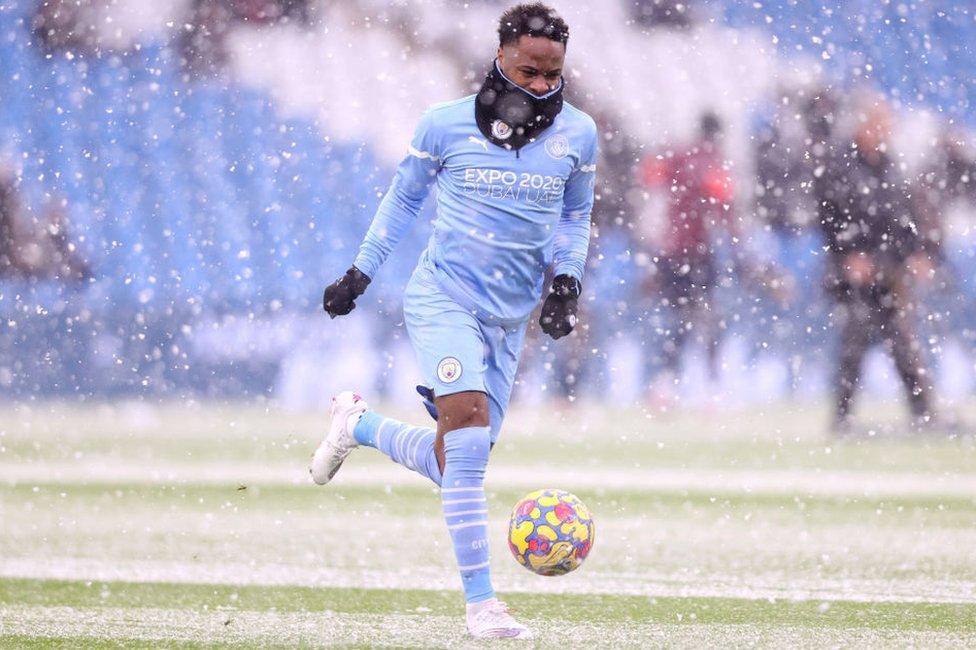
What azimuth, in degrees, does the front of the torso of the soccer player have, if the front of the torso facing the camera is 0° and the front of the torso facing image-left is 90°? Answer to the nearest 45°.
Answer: approximately 315°

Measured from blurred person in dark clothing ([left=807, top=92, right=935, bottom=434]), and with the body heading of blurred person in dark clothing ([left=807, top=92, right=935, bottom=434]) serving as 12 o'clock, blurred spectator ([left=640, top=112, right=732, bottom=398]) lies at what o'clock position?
blurred spectator ([left=640, top=112, right=732, bottom=398]) is roughly at 4 o'clock from blurred person in dark clothing ([left=807, top=92, right=935, bottom=434]).

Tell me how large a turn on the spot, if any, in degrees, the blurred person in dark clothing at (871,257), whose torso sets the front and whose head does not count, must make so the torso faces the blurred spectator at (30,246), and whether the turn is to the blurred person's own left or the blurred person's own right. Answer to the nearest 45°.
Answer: approximately 90° to the blurred person's own right

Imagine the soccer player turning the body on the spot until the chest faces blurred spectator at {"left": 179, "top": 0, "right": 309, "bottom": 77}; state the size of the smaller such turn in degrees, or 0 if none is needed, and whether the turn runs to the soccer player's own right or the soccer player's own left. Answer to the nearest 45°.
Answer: approximately 135° to the soccer player's own left

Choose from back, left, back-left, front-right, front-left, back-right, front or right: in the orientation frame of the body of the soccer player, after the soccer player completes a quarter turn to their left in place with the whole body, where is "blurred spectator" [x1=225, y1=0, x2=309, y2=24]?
front-left

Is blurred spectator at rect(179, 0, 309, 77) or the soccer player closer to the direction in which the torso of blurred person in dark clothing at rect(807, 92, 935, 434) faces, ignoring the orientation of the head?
the soccer player

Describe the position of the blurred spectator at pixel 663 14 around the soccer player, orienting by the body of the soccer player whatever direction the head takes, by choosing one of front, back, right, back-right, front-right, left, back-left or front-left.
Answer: back-left

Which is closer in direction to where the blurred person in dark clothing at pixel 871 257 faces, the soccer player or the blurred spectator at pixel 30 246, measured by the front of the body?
the soccer player

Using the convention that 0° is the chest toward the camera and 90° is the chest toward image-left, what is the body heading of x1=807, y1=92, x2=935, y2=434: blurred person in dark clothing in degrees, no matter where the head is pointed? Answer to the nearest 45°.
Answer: approximately 0°

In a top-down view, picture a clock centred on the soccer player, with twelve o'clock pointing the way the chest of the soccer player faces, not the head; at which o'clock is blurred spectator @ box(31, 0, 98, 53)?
The blurred spectator is roughly at 7 o'clock from the soccer player.

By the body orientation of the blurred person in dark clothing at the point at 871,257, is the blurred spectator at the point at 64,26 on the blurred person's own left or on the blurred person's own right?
on the blurred person's own right

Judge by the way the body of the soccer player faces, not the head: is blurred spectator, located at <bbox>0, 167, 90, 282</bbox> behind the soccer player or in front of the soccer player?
behind

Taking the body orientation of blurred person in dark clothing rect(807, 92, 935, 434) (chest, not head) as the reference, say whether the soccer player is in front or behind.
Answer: in front
